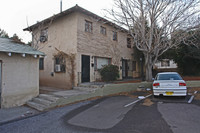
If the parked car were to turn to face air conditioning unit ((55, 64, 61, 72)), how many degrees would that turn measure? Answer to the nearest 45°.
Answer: approximately 90° to its left

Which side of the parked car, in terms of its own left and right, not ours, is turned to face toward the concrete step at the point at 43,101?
left

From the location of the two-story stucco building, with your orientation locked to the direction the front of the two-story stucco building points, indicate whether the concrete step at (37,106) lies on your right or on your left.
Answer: on your right

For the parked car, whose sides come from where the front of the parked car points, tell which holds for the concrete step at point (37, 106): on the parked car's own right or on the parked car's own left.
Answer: on the parked car's own left

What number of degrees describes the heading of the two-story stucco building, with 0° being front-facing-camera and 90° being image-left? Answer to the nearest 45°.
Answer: approximately 315°

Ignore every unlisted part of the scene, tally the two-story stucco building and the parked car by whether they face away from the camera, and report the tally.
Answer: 1

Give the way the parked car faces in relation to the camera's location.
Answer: facing away from the viewer

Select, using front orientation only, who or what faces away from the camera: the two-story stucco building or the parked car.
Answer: the parked car
